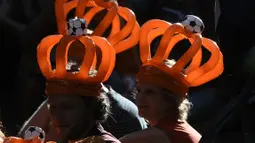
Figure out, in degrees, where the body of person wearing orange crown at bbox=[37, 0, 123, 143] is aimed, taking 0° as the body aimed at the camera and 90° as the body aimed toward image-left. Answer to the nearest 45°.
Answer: approximately 45°

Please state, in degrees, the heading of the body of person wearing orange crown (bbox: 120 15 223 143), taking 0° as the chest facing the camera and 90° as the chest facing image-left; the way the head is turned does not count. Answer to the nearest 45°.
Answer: approximately 45°

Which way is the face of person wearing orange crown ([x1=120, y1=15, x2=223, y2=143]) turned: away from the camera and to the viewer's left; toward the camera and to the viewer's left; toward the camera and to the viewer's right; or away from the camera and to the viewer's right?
toward the camera and to the viewer's left
